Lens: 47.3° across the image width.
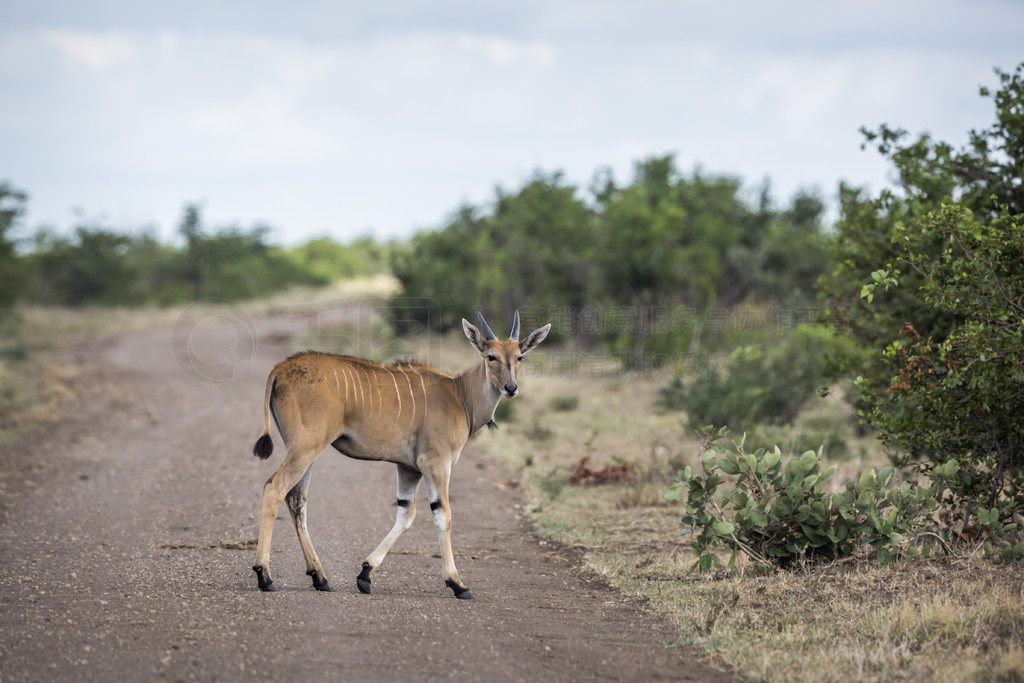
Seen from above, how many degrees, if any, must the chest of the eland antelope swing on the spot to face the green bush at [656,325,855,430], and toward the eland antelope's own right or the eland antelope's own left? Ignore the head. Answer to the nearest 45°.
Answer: approximately 45° to the eland antelope's own left

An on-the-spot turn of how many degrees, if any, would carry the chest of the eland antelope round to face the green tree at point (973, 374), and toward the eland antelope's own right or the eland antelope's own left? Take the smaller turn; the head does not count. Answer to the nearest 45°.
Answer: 0° — it already faces it

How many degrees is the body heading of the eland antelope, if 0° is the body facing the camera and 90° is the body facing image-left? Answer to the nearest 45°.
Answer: approximately 270°

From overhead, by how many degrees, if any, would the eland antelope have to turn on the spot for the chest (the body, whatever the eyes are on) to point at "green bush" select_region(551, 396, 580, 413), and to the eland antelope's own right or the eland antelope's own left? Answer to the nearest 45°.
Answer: approximately 90° to the eland antelope's own left

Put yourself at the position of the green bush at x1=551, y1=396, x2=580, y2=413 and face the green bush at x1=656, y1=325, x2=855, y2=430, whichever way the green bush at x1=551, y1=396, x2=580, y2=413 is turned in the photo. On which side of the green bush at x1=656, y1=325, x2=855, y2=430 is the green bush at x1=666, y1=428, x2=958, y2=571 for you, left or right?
right

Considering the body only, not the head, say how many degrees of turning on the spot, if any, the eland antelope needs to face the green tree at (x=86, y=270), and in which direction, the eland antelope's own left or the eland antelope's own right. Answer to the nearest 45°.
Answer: approximately 90° to the eland antelope's own left

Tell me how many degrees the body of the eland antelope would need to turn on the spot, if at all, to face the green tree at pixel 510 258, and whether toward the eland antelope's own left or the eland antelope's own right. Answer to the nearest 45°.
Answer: approximately 90° to the eland antelope's own left
